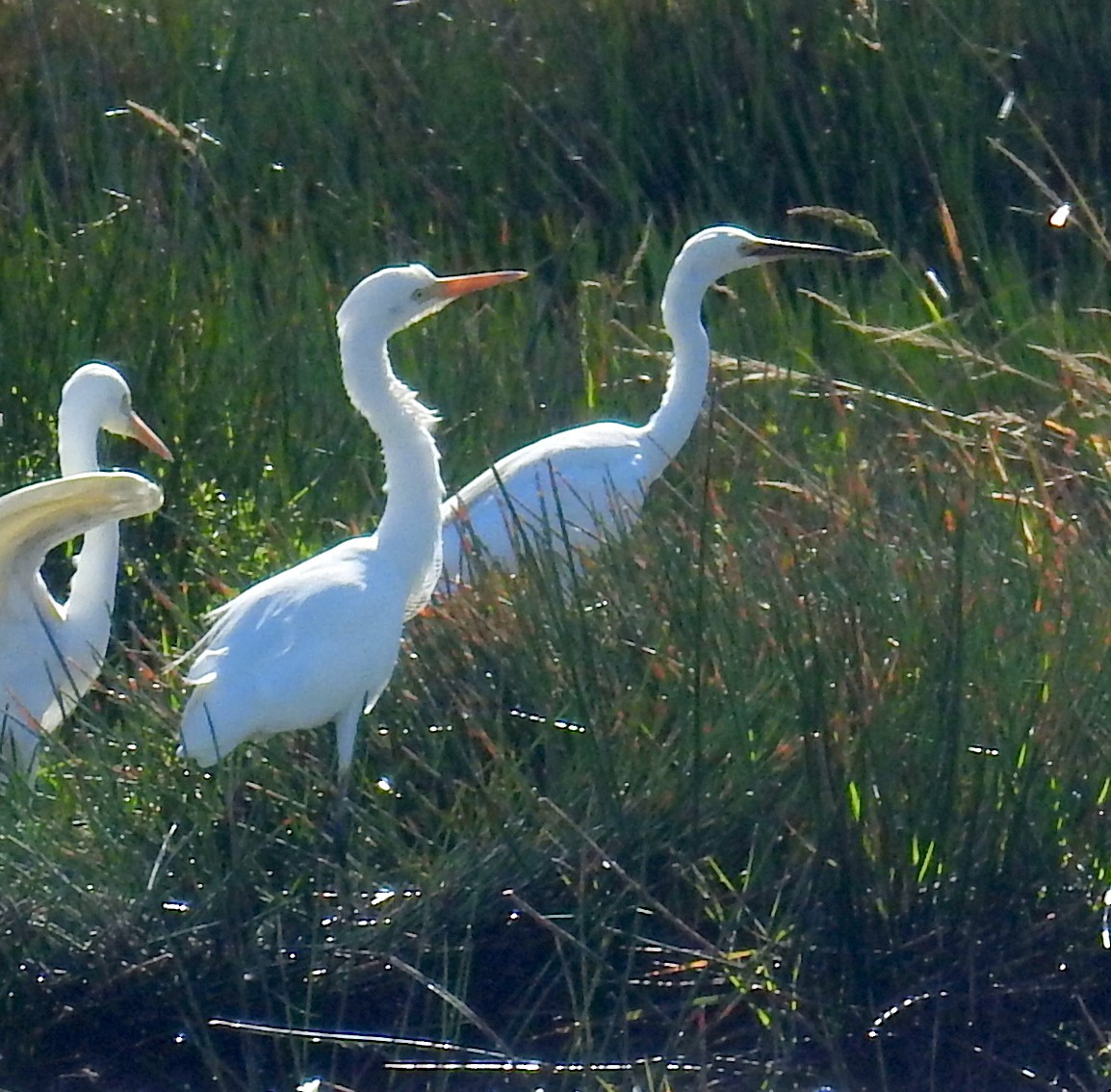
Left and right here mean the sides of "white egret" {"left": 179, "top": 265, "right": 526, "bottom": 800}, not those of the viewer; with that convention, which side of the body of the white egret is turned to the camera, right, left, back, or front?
right

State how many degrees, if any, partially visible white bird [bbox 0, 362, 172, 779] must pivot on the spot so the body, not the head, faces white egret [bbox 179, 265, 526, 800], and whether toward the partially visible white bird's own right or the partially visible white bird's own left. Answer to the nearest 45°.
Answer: approximately 45° to the partially visible white bird's own right

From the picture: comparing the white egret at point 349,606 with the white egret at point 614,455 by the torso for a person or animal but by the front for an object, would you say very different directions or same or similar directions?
same or similar directions

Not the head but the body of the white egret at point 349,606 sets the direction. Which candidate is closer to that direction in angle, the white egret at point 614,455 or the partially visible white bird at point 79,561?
the white egret

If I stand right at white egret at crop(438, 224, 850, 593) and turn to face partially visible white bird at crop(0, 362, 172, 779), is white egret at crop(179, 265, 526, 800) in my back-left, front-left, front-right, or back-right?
front-left

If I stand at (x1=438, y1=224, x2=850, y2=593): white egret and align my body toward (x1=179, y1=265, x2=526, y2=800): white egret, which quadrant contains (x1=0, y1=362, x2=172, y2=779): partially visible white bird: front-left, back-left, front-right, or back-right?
front-right

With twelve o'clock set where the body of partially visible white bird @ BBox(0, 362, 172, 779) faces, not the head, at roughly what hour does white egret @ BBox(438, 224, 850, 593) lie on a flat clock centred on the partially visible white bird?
The white egret is roughly at 11 o'clock from the partially visible white bird.

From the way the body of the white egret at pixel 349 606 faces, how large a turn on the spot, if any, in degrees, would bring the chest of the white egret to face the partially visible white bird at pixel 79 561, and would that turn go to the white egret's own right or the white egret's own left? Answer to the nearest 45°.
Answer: approximately 135° to the white egret's own left

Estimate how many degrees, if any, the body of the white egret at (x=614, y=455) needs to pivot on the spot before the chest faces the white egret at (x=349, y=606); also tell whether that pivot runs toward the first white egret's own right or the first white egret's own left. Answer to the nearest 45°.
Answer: approximately 90° to the first white egret's own right

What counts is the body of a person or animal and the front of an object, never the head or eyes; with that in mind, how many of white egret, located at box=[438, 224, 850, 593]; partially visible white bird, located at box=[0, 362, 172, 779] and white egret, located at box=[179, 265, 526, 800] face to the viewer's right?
3

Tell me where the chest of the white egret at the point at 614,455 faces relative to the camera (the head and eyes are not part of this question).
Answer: to the viewer's right

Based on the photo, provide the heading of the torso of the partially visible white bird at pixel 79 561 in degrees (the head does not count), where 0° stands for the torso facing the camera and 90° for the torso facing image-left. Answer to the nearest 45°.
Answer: approximately 270°
